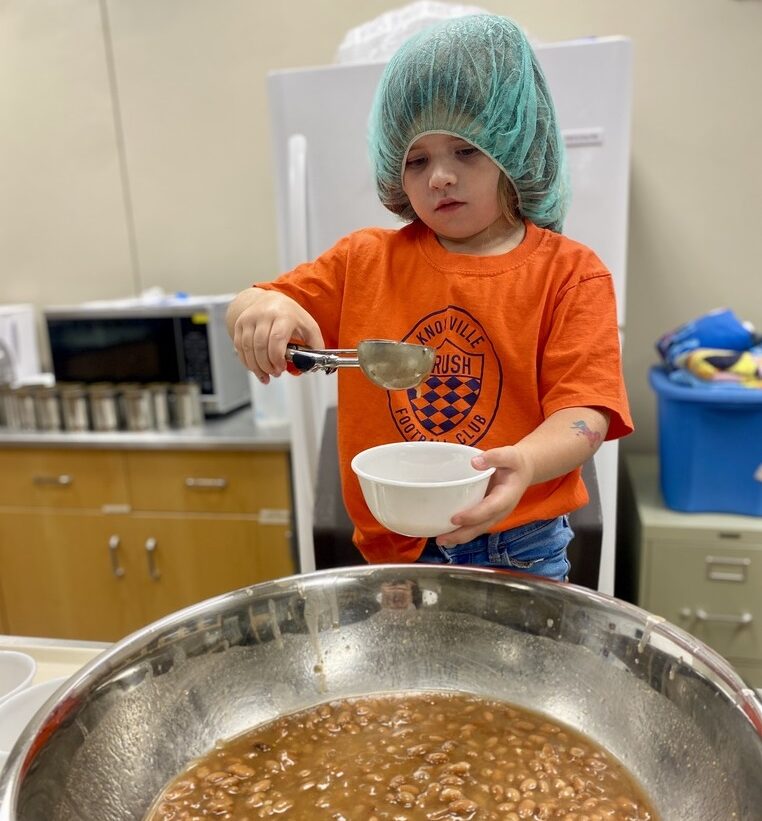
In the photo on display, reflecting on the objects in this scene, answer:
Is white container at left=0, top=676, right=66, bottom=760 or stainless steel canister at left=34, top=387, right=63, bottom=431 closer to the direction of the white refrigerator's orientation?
the white container

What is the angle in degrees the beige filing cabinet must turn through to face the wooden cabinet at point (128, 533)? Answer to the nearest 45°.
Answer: approximately 90° to its right

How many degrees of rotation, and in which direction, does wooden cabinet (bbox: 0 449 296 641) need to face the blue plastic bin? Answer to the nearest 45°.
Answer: approximately 45° to its left

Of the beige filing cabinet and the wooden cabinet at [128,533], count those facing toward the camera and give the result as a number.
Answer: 2

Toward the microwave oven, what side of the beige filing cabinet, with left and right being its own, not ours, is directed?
right

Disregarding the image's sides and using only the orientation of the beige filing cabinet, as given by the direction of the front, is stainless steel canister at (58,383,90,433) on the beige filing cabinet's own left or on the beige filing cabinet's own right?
on the beige filing cabinet's own right
